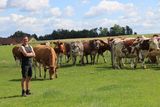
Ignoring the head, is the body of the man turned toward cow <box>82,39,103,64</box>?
no

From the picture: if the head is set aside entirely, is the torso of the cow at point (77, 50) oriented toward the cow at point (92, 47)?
no

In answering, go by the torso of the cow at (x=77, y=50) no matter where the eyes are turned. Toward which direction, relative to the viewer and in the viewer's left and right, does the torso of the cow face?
facing the viewer

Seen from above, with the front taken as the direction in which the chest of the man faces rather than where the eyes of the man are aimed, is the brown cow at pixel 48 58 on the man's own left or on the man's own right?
on the man's own left

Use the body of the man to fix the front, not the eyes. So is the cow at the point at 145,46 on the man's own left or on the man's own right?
on the man's own left

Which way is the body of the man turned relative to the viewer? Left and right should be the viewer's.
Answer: facing the viewer and to the right of the viewer

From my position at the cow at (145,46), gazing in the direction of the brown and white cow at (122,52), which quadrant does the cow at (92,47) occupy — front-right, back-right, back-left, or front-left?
front-right

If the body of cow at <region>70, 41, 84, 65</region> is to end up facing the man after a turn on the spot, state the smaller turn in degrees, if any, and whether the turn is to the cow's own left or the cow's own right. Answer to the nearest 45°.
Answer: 0° — it already faces them

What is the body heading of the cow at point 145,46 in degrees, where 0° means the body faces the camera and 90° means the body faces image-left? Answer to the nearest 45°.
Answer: approximately 45°

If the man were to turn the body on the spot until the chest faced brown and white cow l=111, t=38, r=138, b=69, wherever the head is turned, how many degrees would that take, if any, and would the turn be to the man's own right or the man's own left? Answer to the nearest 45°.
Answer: approximately 90° to the man's own left

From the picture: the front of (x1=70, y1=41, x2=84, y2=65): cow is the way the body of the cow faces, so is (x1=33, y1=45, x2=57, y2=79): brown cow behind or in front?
in front
